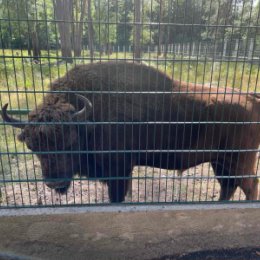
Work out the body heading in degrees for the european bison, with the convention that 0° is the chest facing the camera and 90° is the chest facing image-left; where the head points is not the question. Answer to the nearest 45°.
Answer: approximately 90°
